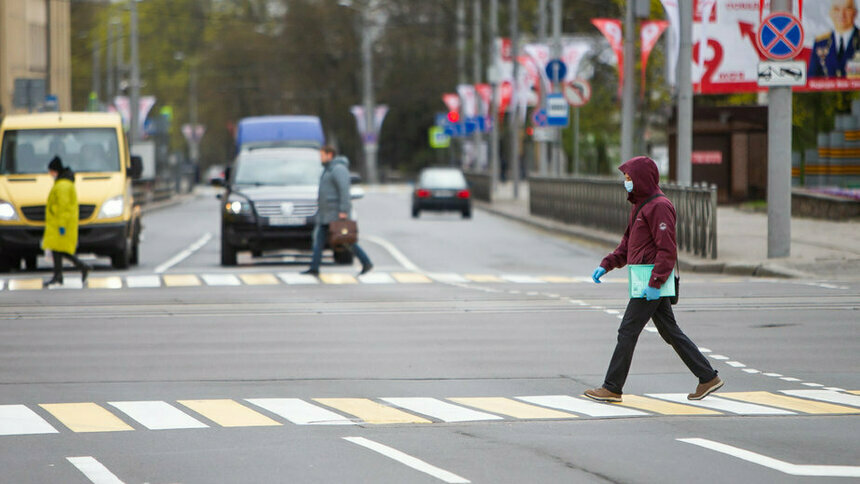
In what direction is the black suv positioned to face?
toward the camera

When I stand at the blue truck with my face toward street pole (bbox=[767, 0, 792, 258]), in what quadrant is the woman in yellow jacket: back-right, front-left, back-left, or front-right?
front-right

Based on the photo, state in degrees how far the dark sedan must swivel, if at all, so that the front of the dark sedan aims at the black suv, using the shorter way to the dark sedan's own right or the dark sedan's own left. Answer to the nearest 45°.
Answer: approximately 180°

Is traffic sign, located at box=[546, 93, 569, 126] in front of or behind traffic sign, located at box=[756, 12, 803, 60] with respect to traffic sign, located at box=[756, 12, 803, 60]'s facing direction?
behind

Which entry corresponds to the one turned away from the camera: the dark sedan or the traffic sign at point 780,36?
the dark sedan

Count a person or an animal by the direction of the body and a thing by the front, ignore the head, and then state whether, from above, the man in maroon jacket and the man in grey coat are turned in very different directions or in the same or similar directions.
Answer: same or similar directions

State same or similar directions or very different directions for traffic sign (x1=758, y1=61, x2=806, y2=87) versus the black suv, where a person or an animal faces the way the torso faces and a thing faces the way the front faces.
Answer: same or similar directions

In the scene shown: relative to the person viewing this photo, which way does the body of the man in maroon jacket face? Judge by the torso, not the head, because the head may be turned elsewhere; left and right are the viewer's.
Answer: facing to the left of the viewer

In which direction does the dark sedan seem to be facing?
away from the camera

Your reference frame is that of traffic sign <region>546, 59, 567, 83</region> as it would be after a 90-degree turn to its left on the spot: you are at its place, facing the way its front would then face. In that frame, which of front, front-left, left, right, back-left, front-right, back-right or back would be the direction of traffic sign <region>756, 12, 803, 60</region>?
right

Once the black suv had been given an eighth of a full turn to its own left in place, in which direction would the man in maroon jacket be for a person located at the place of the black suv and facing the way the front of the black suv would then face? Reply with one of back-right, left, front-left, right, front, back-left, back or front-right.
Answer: front-right

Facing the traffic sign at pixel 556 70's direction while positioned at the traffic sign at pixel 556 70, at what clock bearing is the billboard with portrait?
The billboard with portrait is roughly at 11 o'clock from the traffic sign.

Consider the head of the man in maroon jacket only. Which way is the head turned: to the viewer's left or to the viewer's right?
to the viewer's left
